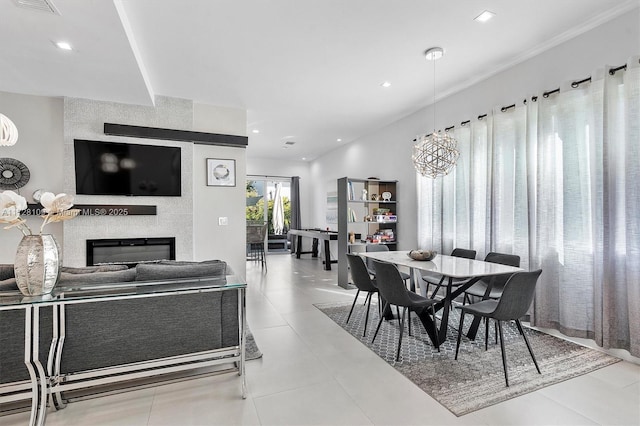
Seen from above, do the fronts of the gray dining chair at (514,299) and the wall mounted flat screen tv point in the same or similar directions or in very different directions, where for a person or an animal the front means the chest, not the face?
very different directions

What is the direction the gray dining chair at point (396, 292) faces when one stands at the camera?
facing away from the viewer and to the right of the viewer

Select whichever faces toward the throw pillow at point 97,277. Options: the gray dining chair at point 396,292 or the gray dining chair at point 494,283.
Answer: the gray dining chair at point 494,283

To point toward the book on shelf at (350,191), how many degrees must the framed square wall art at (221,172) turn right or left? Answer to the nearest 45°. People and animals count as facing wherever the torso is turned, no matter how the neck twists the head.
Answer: approximately 90° to its left

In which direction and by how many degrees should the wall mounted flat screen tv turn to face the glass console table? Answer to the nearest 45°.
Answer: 0° — it already faces it

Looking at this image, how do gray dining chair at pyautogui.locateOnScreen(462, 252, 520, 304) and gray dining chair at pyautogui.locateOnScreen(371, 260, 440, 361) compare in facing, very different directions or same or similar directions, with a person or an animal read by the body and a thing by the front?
very different directions

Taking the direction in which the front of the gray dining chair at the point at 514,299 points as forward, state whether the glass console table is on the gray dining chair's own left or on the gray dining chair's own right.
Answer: on the gray dining chair's own left

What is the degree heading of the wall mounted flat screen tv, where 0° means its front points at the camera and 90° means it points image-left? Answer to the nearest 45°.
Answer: approximately 0°

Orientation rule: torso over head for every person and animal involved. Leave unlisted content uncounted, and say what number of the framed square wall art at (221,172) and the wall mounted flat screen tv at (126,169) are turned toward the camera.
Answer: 2
